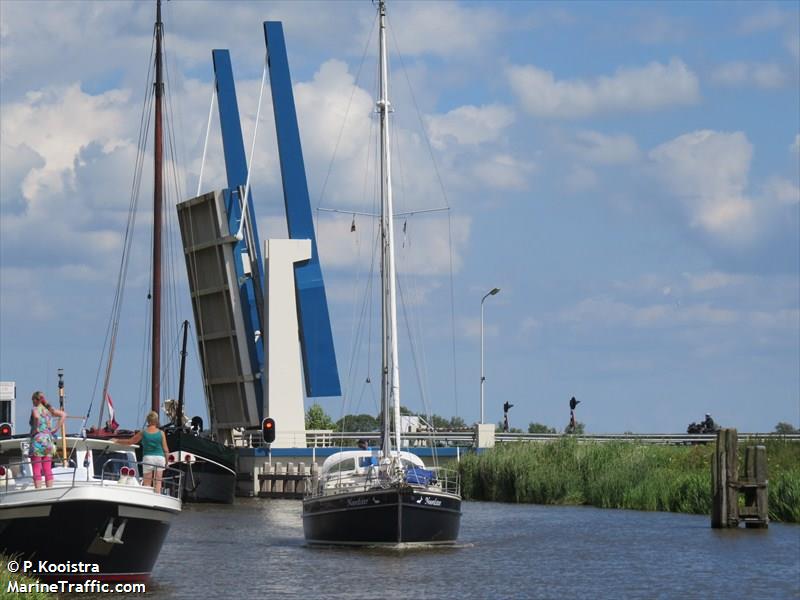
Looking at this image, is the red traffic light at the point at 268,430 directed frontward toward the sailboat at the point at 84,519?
yes

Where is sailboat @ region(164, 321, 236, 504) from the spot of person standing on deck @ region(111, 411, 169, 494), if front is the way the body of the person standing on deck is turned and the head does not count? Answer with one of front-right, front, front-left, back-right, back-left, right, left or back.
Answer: front

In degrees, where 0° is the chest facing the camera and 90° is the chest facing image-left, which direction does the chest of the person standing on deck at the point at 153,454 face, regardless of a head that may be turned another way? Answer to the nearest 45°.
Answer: approximately 180°

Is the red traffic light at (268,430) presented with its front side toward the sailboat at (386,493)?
yes

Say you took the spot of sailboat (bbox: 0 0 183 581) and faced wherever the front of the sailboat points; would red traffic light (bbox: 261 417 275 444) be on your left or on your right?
on your left

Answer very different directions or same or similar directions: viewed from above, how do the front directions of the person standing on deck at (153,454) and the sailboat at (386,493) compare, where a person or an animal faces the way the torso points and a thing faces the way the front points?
very different directions

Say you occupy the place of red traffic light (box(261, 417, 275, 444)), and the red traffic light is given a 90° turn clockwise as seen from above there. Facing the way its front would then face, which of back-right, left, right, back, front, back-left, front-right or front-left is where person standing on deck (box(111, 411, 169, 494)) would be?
left

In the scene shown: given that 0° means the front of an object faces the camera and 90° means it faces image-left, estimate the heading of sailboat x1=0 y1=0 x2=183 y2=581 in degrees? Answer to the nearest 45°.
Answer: approximately 315°

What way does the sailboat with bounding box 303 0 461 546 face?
toward the camera

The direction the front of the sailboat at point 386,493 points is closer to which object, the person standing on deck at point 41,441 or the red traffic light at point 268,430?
the person standing on deck

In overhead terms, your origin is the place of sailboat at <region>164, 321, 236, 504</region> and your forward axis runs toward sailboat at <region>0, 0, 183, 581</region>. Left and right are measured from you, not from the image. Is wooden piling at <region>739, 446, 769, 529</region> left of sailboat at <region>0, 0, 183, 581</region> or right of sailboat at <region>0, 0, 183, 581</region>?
left

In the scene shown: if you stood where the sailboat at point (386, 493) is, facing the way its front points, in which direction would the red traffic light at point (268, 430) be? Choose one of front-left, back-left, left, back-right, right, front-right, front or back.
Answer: back

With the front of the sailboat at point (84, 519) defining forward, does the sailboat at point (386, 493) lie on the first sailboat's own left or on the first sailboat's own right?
on the first sailboat's own left

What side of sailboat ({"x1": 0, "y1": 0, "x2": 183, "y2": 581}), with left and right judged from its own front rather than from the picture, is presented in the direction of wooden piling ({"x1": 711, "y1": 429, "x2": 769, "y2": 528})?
left

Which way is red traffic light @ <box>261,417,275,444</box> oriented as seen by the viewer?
toward the camera

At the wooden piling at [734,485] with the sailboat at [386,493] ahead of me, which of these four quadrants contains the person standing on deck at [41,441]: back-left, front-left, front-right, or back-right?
front-left
